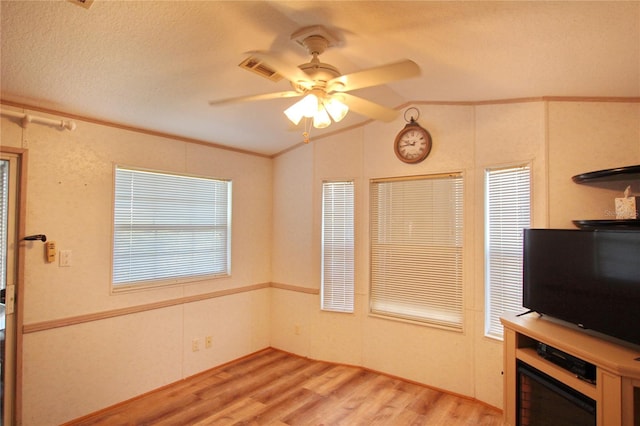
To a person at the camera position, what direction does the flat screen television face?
facing the viewer and to the left of the viewer

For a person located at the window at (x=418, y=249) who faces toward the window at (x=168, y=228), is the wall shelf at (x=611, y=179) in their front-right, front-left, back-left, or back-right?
back-left

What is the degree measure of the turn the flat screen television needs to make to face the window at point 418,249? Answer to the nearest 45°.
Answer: approximately 90° to its right

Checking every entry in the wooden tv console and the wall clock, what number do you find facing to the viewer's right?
0

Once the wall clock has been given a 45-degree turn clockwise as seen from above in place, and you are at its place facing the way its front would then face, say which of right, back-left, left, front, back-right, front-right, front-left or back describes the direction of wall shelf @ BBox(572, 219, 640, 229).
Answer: left

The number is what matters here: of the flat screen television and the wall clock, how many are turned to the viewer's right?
0

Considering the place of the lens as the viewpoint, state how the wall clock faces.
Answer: facing the viewer

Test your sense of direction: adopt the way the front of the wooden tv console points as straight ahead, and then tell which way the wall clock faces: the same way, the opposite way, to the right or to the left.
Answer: to the left

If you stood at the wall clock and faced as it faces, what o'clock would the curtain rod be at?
The curtain rod is roughly at 2 o'clock from the wall clock.

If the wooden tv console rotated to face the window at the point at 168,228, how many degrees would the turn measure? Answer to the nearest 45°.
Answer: approximately 45° to its right

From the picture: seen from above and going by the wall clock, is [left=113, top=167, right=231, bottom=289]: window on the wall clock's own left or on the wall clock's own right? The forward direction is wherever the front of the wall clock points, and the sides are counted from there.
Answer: on the wall clock's own right

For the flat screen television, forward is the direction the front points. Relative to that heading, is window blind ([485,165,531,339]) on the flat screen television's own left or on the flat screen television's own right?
on the flat screen television's own right

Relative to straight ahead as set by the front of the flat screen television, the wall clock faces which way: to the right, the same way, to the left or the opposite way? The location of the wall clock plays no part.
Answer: to the left
